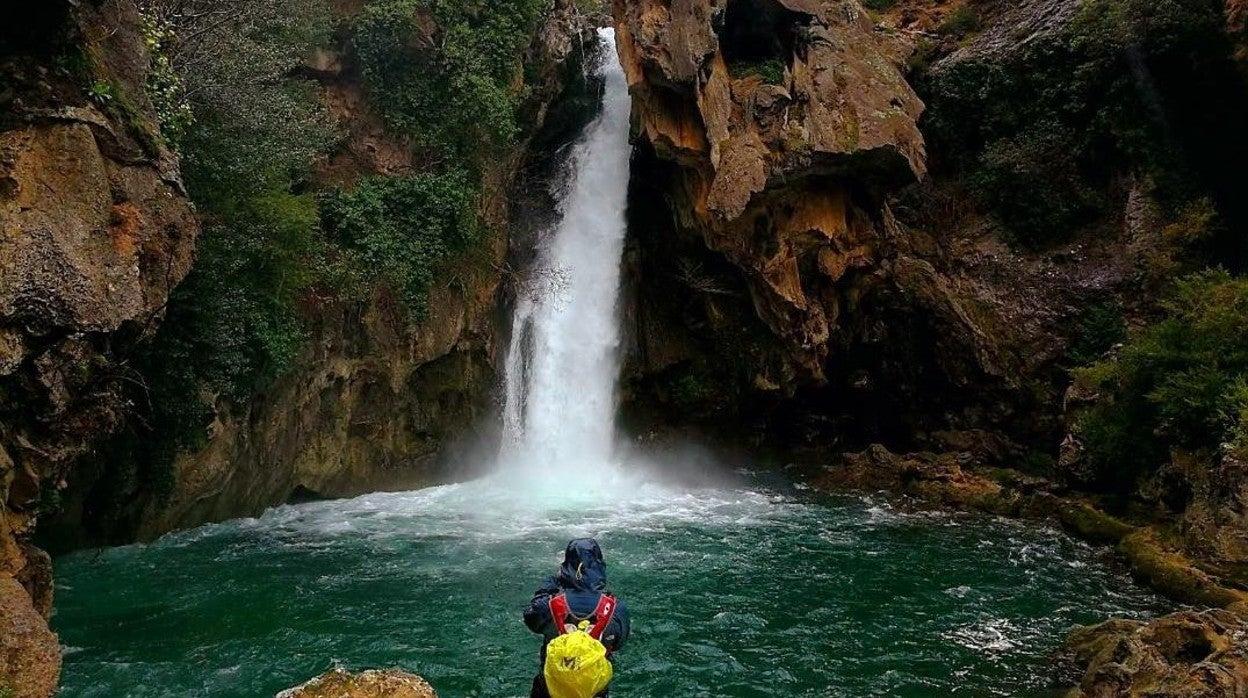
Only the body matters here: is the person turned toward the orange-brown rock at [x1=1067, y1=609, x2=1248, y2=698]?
no

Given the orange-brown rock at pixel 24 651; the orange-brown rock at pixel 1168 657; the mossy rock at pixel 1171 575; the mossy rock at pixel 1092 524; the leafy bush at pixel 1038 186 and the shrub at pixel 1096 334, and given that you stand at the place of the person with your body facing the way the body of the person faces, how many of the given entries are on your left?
1

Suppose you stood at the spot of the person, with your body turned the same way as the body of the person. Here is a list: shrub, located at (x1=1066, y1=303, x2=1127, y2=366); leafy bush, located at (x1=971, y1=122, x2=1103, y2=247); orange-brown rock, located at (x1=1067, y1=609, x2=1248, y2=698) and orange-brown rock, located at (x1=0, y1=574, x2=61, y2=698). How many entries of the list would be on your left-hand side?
1

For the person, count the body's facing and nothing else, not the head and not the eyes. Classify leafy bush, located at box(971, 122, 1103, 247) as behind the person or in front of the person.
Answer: in front

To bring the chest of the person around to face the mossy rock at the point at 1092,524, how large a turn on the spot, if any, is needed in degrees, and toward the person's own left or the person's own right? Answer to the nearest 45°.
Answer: approximately 45° to the person's own right

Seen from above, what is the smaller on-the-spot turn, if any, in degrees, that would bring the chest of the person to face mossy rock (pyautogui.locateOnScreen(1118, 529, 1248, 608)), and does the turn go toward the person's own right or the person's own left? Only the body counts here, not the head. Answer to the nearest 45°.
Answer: approximately 45° to the person's own right

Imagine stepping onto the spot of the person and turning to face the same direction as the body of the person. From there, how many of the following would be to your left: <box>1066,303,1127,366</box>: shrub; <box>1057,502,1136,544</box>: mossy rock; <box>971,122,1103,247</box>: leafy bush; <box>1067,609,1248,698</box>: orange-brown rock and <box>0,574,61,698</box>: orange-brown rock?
1

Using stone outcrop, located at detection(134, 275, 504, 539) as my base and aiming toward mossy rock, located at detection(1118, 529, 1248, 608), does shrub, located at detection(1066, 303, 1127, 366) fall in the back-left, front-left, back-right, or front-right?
front-left

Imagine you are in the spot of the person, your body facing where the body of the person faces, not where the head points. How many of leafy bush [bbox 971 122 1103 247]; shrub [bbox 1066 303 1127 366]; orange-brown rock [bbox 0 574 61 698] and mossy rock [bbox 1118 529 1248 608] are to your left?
1

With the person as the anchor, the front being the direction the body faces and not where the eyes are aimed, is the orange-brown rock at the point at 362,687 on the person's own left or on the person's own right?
on the person's own left

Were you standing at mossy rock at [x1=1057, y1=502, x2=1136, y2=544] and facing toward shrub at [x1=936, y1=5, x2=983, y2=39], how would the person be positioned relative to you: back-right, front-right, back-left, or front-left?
back-left

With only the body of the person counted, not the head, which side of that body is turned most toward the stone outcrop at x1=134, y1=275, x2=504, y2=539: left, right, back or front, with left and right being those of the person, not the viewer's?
front

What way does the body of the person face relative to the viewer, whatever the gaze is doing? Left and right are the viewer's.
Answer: facing away from the viewer

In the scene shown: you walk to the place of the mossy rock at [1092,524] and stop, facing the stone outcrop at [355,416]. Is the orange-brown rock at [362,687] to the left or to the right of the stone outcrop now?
left

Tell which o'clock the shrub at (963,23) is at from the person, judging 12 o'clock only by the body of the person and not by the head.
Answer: The shrub is roughly at 1 o'clock from the person.

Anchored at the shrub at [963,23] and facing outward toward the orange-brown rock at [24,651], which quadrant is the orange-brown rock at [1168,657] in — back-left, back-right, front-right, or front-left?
front-left

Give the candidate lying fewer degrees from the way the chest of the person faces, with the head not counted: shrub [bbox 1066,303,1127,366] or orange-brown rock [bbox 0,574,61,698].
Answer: the shrub
